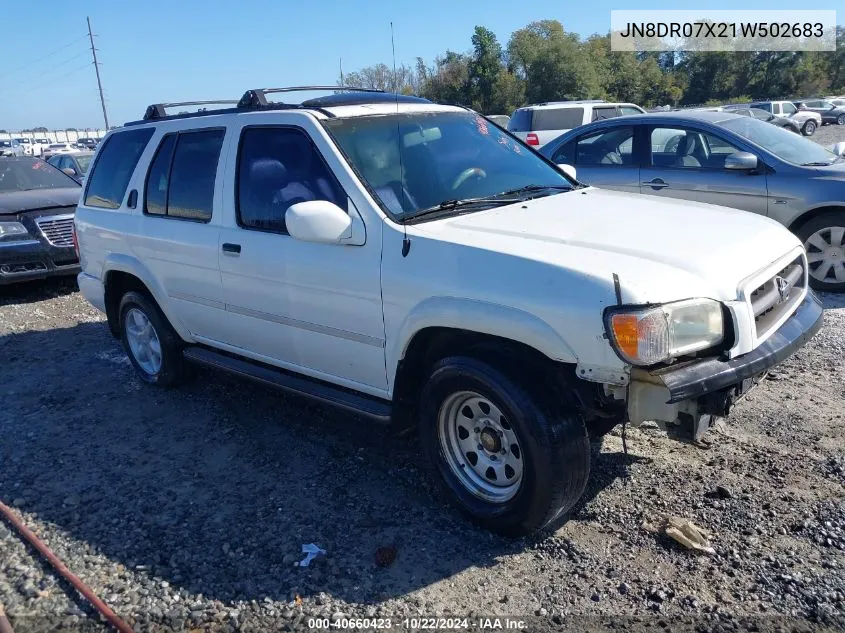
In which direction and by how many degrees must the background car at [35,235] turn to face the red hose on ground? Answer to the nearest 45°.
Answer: approximately 45° to its right

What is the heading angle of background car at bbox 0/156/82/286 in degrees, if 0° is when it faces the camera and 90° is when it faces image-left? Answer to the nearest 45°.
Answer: approximately 315°

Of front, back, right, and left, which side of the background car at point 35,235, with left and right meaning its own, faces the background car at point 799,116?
left

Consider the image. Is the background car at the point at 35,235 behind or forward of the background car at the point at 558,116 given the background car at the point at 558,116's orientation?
behind
